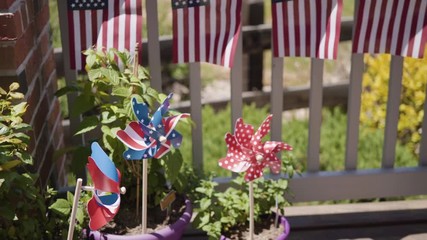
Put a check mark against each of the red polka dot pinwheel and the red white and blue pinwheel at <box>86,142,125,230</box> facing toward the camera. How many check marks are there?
1

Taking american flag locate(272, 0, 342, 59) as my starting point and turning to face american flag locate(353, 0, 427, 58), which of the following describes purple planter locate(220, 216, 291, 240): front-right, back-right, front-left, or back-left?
back-right

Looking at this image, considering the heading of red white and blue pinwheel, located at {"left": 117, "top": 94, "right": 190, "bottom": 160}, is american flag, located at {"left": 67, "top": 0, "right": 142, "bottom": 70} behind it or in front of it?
behind

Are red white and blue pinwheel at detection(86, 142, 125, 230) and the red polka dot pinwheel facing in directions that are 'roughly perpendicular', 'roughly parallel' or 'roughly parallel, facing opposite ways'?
roughly perpendicular

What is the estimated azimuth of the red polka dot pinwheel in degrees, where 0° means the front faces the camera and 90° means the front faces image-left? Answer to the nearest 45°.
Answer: approximately 0°

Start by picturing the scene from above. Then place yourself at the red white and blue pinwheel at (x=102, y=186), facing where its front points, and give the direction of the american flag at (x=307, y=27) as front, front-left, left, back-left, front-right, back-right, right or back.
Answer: front-left

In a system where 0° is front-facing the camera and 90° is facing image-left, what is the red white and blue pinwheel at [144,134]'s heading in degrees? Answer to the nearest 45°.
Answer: approximately 315°

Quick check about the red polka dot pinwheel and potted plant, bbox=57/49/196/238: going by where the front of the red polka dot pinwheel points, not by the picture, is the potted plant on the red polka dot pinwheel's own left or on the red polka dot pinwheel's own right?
on the red polka dot pinwheel's own right

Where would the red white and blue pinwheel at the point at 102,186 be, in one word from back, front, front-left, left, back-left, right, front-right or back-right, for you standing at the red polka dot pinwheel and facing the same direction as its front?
front-right
